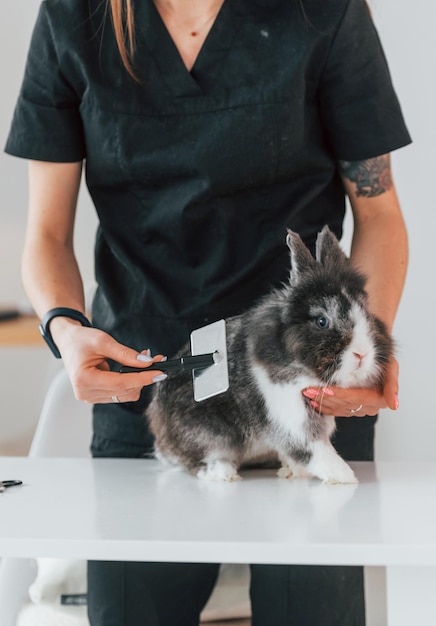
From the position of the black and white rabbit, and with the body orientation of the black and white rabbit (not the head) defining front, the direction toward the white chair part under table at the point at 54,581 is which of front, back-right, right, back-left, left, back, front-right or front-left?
back

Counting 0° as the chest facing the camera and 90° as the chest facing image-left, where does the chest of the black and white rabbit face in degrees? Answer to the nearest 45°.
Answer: approximately 315°

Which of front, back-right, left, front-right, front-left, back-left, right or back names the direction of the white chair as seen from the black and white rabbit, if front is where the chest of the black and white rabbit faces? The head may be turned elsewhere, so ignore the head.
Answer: back

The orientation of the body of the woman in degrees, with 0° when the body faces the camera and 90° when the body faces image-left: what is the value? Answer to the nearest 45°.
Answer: approximately 0°
